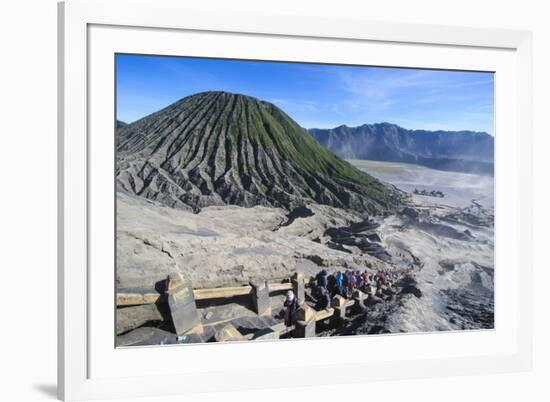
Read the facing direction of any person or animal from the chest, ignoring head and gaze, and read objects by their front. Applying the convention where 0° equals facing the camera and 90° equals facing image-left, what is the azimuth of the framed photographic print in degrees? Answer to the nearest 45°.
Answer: approximately 315°
